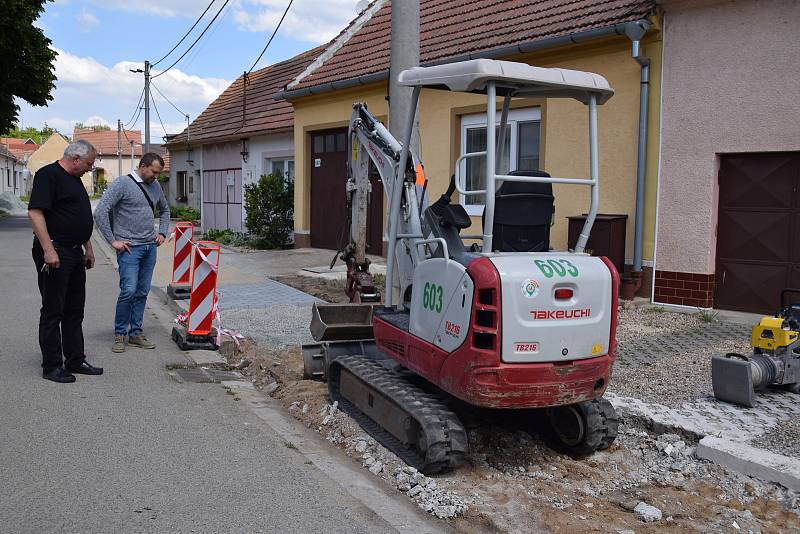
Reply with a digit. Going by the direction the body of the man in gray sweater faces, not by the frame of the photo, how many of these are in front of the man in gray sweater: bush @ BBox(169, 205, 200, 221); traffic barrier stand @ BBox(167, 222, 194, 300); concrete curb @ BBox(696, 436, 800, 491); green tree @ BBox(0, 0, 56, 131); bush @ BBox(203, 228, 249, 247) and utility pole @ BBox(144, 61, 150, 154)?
1

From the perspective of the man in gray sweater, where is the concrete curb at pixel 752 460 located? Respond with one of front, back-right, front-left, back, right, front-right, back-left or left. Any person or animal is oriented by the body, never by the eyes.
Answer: front

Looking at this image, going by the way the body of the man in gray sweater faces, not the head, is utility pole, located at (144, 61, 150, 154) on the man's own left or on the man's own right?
on the man's own left

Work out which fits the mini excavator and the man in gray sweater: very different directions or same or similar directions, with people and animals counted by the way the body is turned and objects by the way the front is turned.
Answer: very different directions

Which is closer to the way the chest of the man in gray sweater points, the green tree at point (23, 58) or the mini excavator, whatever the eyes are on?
the mini excavator

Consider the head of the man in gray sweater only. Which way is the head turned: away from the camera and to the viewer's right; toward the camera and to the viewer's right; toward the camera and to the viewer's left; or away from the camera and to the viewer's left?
toward the camera and to the viewer's right

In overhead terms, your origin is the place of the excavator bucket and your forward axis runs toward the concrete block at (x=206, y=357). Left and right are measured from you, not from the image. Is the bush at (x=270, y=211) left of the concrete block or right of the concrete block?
right

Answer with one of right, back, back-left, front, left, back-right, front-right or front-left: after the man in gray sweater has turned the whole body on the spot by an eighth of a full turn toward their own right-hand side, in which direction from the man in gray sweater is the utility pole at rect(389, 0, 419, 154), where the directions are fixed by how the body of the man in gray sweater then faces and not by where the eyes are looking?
left

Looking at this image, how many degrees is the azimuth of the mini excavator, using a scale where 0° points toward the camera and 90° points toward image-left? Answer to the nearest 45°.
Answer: approximately 135°

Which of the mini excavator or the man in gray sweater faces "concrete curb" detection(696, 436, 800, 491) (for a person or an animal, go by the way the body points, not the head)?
the man in gray sweater

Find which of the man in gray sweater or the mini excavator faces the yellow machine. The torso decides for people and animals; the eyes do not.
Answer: the man in gray sweater

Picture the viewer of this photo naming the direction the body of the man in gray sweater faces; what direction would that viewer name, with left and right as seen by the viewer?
facing the viewer and to the right of the viewer
